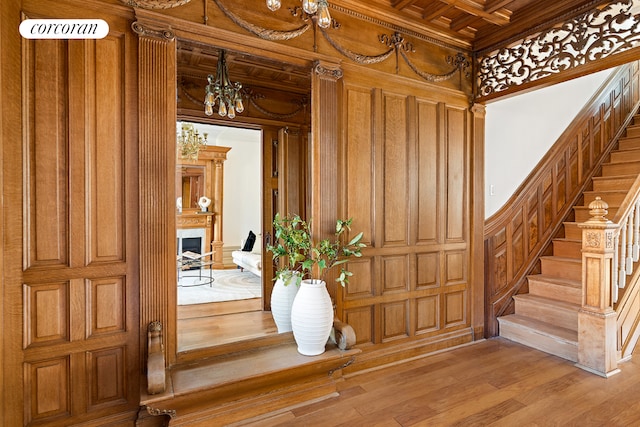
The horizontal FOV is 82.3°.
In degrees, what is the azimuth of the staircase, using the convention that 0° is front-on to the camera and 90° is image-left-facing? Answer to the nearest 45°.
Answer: approximately 45°
